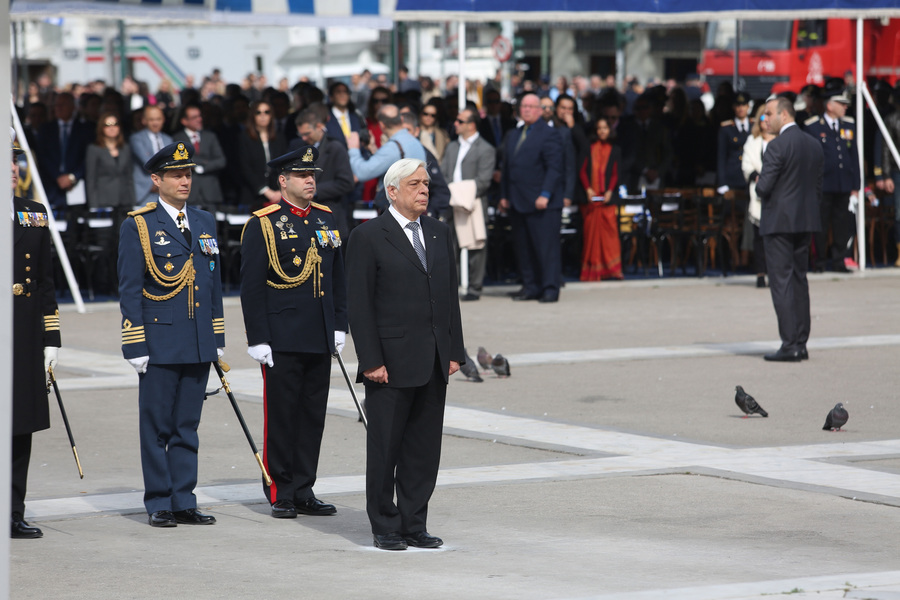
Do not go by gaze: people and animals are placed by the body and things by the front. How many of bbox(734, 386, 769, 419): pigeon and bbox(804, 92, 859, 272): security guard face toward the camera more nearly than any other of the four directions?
1

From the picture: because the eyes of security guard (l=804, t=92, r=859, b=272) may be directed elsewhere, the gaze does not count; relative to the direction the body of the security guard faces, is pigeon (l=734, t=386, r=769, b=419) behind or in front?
in front

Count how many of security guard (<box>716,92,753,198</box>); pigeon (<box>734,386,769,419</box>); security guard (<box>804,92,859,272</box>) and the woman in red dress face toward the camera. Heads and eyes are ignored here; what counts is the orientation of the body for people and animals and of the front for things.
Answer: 3

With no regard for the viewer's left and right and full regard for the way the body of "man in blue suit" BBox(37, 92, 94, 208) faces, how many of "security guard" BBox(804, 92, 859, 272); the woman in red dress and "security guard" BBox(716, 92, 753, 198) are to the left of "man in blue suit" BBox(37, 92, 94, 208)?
3

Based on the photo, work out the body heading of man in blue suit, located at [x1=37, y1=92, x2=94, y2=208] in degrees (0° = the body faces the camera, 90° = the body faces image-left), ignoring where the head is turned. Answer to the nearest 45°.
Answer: approximately 0°
